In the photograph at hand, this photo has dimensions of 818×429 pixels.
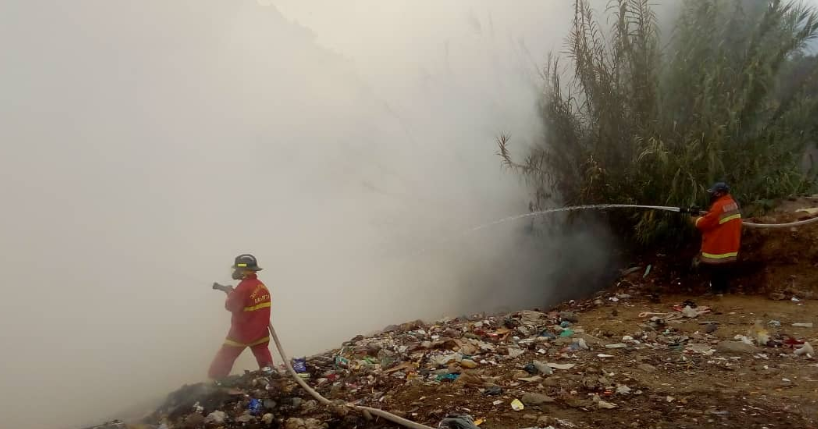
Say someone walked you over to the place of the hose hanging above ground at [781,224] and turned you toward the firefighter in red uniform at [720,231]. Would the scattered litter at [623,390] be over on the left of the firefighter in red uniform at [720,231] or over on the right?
left

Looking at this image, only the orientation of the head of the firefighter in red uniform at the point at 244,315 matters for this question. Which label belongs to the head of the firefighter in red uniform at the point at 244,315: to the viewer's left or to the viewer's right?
to the viewer's left

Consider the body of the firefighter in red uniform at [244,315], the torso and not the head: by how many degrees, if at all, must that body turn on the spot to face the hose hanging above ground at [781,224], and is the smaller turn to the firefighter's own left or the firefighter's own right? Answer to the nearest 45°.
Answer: approximately 135° to the firefighter's own right

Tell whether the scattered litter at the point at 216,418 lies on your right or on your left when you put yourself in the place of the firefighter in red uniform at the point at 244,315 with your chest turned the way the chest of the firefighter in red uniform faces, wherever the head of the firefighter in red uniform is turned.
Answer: on your left

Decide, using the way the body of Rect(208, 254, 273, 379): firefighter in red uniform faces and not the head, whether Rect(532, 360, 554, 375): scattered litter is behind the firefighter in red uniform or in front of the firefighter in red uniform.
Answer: behind

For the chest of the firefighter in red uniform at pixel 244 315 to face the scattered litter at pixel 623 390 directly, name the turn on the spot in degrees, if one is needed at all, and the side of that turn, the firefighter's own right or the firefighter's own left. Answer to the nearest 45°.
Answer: approximately 180°

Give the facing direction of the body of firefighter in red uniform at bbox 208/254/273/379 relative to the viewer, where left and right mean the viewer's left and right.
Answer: facing away from the viewer and to the left of the viewer

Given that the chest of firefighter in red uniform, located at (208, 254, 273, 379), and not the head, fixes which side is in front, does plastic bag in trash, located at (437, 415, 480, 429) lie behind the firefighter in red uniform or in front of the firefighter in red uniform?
behind

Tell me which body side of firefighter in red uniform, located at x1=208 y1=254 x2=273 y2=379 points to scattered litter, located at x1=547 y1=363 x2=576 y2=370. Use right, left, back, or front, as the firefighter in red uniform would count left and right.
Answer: back

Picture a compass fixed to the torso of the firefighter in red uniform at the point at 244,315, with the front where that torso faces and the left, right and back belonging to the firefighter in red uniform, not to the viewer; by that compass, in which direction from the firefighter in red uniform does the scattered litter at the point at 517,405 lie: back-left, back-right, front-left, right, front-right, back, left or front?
back
